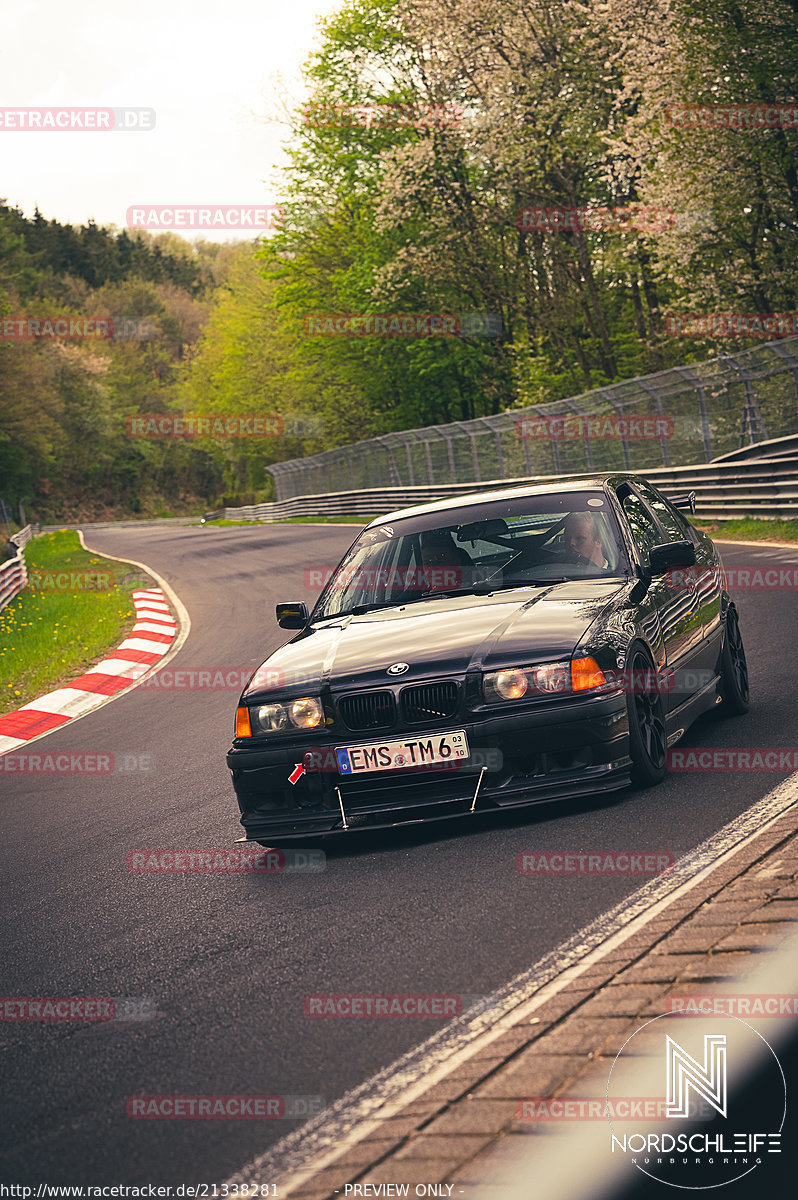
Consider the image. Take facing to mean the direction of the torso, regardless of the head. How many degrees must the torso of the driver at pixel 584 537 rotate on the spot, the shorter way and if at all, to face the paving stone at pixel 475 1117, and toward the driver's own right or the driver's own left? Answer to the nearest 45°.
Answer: approximately 45° to the driver's own left

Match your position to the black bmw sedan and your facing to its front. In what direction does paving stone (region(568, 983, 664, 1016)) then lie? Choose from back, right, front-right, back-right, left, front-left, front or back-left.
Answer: front-left

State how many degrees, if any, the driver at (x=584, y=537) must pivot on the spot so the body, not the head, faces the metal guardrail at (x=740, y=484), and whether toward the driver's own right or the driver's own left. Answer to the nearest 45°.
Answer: approximately 135° to the driver's own right

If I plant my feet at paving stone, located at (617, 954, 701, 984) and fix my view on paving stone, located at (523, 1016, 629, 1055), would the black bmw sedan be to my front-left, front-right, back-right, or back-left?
back-right

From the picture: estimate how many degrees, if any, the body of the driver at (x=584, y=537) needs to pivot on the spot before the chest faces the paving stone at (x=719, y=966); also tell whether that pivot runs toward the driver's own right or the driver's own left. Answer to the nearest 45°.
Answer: approximately 45° to the driver's own left

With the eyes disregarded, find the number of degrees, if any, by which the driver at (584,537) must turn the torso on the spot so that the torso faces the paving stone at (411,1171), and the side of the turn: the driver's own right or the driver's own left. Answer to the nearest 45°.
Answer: approximately 45° to the driver's own left

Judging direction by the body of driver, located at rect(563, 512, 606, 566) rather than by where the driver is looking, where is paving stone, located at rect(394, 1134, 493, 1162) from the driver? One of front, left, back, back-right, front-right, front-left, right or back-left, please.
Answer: front-left

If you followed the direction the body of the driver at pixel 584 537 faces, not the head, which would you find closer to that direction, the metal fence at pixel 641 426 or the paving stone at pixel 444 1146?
the paving stone

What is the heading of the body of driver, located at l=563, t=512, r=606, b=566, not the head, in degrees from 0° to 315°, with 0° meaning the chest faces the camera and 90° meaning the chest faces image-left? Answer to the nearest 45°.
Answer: approximately 45°

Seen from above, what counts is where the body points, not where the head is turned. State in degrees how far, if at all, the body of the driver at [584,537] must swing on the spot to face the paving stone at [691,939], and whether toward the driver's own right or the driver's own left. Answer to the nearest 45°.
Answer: approximately 45° to the driver's own left

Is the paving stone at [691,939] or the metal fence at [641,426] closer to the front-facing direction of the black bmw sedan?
the paving stone
